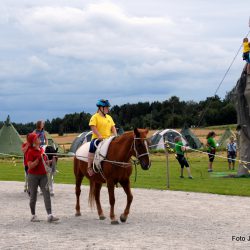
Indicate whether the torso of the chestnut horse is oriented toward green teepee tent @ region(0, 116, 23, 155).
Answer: no

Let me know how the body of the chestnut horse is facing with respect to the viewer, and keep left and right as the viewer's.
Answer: facing the viewer and to the right of the viewer

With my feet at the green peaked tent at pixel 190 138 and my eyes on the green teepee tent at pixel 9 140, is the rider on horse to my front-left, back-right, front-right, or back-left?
front-left

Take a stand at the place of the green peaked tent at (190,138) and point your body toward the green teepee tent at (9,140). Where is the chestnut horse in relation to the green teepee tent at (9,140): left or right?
left

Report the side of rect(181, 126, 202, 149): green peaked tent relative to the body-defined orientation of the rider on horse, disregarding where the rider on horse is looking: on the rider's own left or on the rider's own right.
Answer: on the rider's own left

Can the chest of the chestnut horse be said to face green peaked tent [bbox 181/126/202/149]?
no
